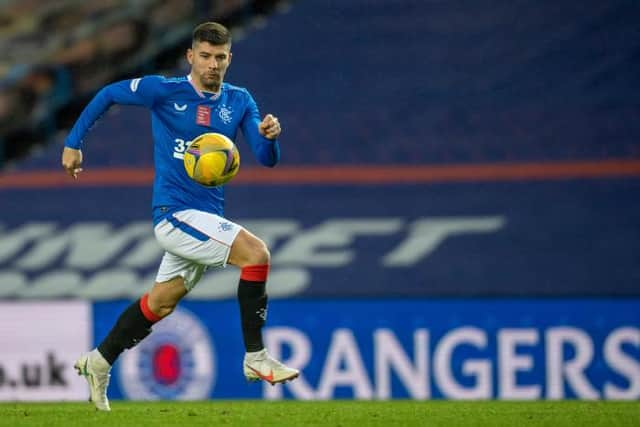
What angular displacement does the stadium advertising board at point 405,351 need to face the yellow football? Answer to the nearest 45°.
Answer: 0° — it already faces it

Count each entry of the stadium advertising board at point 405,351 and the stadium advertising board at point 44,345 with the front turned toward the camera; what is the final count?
2

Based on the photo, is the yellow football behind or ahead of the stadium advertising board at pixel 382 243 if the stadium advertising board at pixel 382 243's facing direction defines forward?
ahead

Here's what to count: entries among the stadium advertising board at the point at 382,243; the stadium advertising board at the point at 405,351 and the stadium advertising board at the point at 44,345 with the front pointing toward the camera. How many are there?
3

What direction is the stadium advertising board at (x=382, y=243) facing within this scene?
toward the camera

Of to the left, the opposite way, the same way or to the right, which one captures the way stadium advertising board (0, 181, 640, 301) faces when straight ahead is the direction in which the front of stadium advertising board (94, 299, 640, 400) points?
the same way

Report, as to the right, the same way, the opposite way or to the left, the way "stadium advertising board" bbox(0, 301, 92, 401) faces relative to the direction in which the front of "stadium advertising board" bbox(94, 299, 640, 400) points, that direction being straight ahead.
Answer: the same way

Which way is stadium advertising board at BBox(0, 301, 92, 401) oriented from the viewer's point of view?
toward the camera

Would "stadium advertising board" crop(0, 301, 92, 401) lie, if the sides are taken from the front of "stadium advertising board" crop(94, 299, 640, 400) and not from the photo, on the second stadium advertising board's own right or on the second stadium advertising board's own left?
on the second stadium advertising board's own right

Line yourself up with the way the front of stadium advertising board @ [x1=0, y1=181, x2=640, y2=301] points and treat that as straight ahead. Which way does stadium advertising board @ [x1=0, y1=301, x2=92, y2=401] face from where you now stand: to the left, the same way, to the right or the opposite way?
the same way
